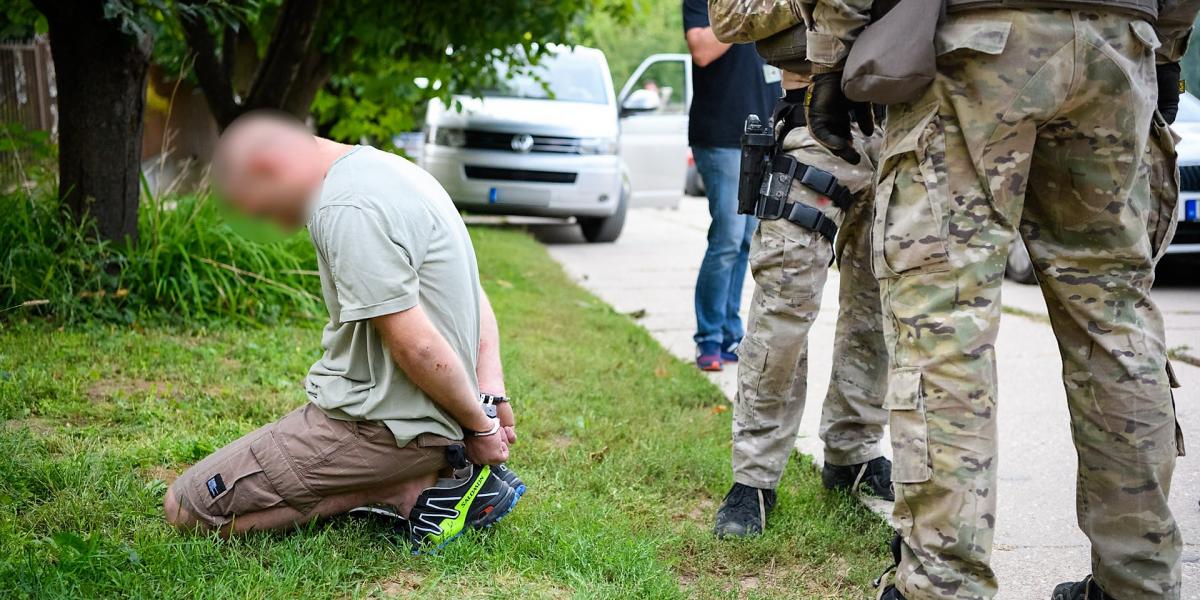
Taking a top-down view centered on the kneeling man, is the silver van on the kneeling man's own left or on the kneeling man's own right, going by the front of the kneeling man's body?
on the kneeling man's own right

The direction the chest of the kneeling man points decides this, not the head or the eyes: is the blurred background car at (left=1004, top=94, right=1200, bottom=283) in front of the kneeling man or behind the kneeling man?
behind

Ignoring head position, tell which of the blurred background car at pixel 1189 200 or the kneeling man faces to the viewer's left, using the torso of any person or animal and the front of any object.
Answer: the kneeling man

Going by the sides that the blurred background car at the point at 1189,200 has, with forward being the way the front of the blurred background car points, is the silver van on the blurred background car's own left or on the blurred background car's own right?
on the blurred background car's own right

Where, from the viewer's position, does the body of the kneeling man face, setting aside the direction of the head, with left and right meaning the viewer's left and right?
facing to the left of the viewer

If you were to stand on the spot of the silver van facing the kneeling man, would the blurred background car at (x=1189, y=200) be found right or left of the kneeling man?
left

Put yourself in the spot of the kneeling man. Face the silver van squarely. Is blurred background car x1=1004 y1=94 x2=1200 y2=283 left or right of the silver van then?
right

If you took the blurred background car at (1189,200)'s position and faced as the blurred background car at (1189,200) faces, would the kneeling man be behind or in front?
in front

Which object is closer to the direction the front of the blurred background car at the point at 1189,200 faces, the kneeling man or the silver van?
the kneeling man

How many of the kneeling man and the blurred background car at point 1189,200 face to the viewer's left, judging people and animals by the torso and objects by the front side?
1
